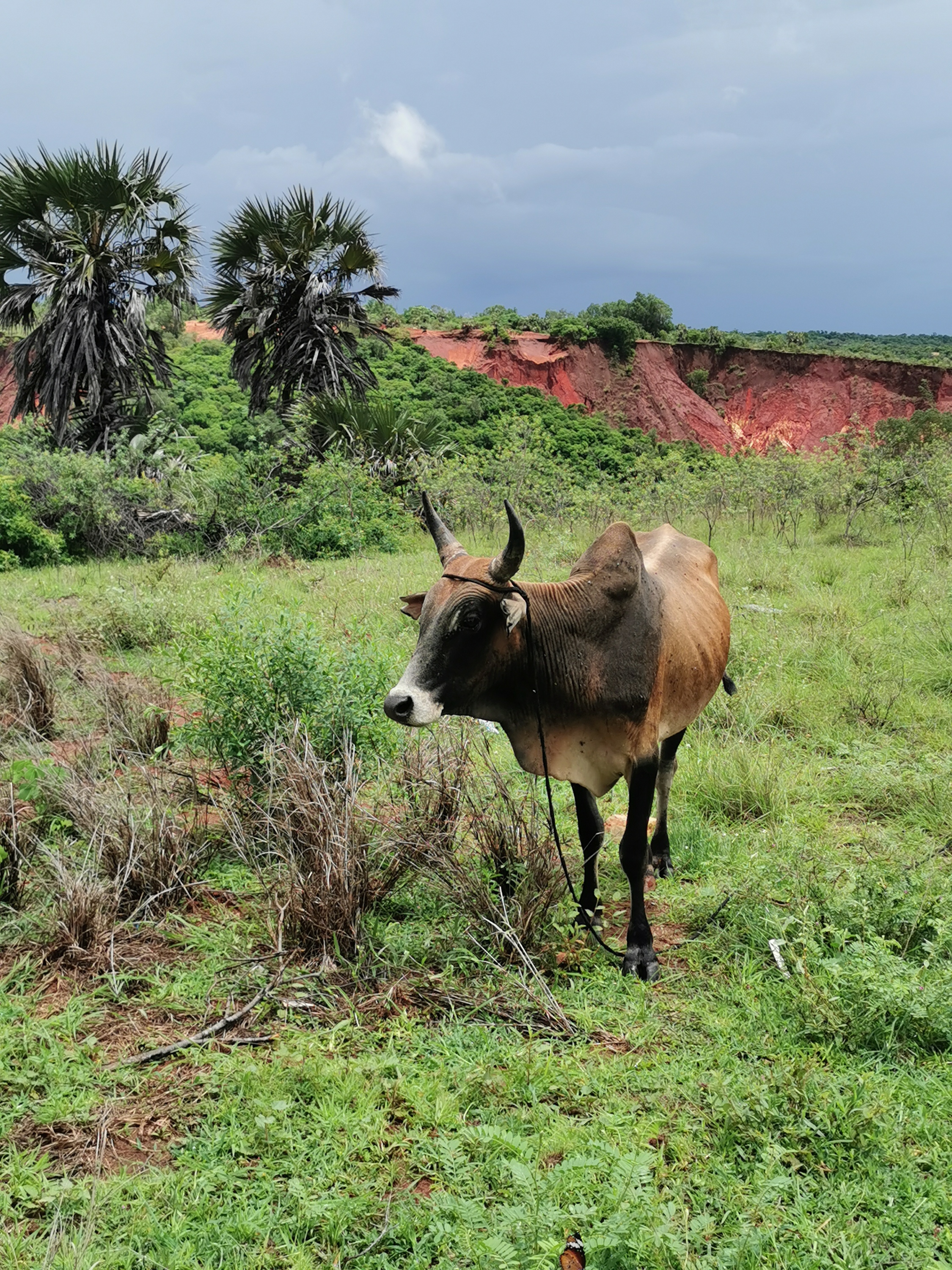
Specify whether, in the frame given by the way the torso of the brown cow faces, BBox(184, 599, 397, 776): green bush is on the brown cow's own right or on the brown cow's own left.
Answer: on the brown cow's own right

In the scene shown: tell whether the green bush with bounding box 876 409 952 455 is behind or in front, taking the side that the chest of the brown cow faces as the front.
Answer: behind

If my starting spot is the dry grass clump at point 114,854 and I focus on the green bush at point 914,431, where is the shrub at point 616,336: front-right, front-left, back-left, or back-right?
front-left

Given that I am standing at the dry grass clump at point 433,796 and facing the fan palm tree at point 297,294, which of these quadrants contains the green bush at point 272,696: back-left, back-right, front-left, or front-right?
front-left

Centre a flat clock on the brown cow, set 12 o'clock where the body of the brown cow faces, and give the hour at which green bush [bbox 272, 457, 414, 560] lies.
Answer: The green bush is roughly at 4 o'clock from the brown cow.

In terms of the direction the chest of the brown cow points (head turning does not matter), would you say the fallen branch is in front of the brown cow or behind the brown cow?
in front

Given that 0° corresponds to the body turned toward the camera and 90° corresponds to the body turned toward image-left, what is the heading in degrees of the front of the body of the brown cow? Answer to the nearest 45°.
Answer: approximately 45°

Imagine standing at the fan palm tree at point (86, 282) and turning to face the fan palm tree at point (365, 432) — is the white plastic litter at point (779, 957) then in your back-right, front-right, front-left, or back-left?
front-right

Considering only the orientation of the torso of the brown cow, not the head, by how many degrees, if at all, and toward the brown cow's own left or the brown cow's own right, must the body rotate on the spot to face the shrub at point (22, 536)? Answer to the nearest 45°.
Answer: approximately 90° to the brown cow's own right

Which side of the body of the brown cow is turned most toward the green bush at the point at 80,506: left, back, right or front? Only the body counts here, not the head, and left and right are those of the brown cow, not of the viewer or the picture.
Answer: right

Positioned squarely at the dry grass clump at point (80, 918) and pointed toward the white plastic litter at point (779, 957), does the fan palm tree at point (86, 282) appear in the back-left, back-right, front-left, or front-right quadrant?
back-left

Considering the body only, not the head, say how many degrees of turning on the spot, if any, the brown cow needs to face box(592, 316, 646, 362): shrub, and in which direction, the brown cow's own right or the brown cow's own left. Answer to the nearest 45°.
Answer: approximately 135° to the brown cow's own right
